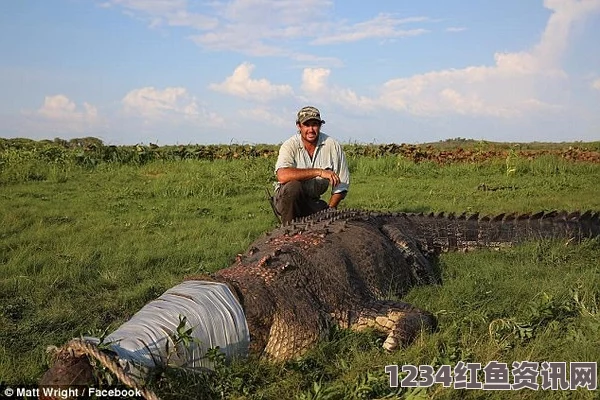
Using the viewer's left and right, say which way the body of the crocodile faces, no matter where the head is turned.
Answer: facing the viewer and to the left of the viewer

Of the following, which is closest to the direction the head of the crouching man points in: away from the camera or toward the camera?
toward the camera

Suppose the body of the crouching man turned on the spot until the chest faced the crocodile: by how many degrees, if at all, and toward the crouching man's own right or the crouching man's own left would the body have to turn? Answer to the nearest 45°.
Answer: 0° — they already face it

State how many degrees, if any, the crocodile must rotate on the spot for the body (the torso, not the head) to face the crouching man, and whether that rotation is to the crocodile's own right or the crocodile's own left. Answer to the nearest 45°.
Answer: approximately 135° to the crocodile's own right

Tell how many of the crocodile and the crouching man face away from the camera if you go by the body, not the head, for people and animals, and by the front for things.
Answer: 0

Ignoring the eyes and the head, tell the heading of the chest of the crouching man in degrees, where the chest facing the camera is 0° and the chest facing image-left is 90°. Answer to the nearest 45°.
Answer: approximately 0°

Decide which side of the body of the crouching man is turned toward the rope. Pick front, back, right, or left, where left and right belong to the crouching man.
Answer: front
